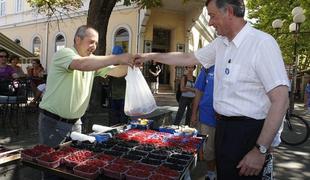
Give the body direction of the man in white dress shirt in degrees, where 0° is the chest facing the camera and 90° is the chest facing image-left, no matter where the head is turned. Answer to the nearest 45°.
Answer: approximately 45°

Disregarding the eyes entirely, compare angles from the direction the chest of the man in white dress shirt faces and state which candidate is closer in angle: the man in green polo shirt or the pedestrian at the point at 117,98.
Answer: the man in green polo shirt

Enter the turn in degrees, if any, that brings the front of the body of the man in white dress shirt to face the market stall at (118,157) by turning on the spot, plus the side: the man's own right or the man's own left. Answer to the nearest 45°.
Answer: approximately 45° to the man's own right

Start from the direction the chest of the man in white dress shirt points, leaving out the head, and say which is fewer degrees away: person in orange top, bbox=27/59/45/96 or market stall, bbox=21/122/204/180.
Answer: the market stall

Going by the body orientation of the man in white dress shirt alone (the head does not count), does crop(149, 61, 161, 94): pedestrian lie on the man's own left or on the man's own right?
on the man's own right

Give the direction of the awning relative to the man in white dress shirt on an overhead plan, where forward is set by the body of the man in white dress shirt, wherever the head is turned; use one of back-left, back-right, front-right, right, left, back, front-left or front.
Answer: right

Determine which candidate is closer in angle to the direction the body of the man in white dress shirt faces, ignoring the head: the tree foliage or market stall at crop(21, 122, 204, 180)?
the market stall

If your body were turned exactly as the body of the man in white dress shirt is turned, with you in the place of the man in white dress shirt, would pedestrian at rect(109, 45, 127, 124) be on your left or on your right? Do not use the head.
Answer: on your right

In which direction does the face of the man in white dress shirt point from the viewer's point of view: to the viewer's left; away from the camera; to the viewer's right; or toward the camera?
to the viewer's left

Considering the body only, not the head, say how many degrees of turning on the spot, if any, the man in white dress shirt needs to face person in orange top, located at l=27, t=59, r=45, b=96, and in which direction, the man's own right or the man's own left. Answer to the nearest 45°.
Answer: approximately 90° to the man's own right

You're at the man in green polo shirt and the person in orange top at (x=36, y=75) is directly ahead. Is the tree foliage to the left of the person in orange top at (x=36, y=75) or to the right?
right
